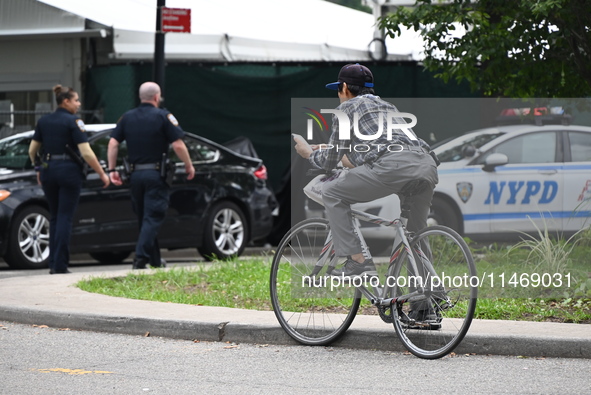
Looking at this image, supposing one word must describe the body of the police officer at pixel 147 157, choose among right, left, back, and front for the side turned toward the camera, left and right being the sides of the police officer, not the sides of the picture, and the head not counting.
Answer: back

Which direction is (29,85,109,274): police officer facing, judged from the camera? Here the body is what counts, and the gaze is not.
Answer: away from the camera

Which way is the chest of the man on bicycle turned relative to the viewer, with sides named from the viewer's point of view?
facing away from the viewer and to the left of the viewer

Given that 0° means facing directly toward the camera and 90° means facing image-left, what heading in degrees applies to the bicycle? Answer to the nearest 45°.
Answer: approximately 135°

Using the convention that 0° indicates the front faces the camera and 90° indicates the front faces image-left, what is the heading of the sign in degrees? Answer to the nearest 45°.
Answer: approximately 0°

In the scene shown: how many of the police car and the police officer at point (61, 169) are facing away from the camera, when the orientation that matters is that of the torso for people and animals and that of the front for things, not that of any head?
1

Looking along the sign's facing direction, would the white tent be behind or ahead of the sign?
behind
